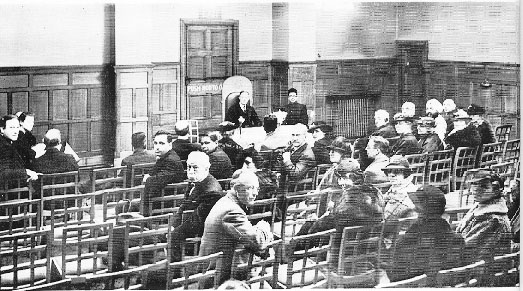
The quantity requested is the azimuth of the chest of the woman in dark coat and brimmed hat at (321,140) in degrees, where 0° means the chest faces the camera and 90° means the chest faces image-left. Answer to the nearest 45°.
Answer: approximately 90°

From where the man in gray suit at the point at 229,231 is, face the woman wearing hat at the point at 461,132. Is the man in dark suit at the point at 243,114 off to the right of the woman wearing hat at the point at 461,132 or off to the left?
left

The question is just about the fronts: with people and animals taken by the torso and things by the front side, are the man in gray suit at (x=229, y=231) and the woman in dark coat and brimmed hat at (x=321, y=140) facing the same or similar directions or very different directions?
very different directions

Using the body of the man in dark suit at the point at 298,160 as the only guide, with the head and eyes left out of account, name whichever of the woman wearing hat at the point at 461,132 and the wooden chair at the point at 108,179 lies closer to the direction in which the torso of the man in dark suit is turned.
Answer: the wooden chair

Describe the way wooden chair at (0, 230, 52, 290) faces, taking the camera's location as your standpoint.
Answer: facing away from the viewer and to the left of the viewer
